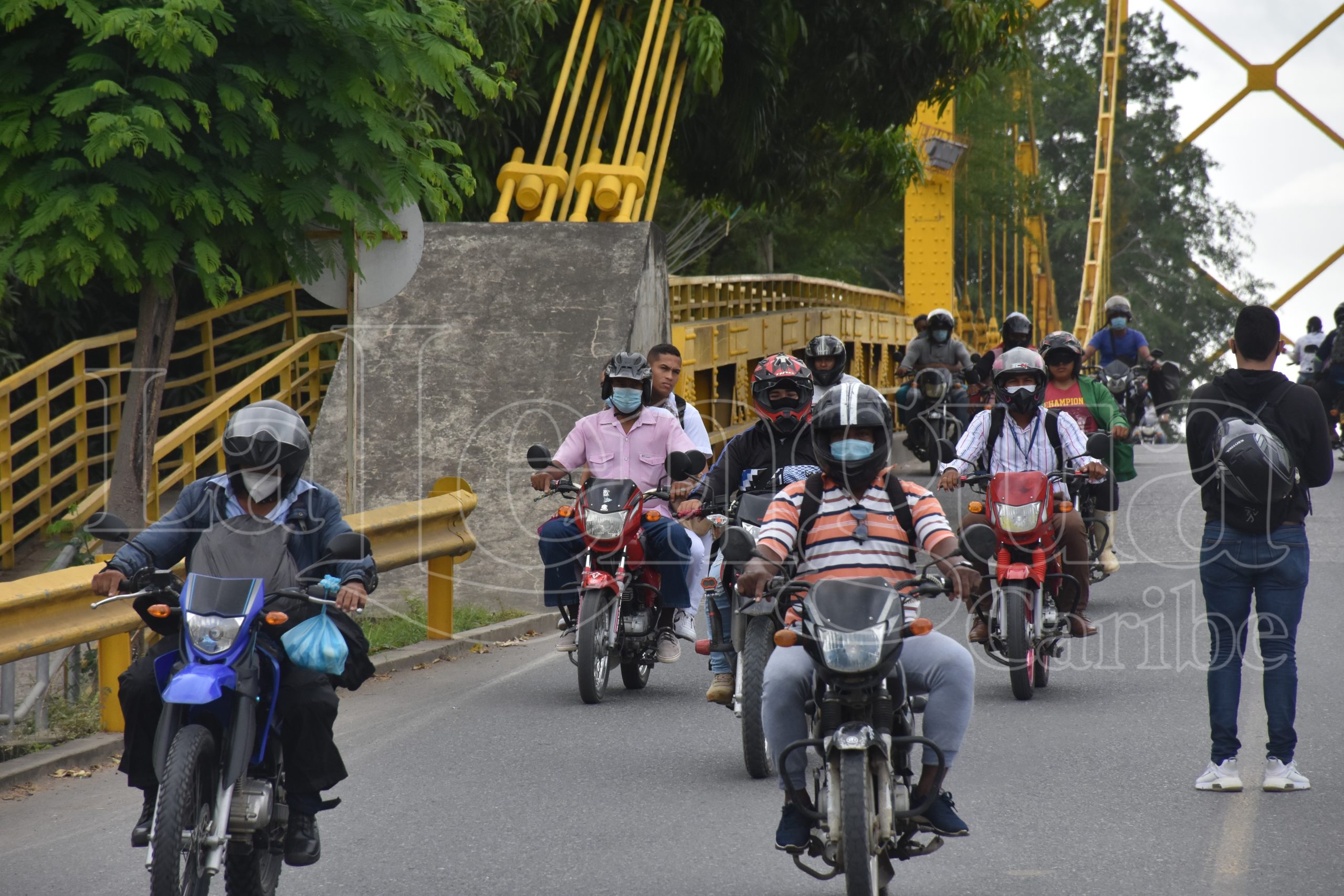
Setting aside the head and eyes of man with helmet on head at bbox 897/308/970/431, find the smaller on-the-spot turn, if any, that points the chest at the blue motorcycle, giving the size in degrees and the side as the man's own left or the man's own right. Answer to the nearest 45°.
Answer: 0° — they already face it

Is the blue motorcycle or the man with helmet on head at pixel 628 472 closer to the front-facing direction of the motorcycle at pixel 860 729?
the blue motorcycle

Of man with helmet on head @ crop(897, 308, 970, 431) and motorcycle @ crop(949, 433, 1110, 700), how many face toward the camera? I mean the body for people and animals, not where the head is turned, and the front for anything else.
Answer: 2

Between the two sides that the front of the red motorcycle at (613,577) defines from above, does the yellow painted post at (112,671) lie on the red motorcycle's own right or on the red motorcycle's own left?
on the red motorcycle's own right

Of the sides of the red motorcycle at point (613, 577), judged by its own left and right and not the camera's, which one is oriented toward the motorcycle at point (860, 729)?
front

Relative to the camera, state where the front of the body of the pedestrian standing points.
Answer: away from the camera

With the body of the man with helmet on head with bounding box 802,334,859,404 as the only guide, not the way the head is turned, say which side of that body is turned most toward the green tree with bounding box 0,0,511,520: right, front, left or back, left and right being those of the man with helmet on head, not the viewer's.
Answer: right

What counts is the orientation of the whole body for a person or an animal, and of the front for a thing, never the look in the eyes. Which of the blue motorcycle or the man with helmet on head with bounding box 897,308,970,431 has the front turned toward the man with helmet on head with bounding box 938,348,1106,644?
the man with helmet on head with bounding box 897,308,970,431

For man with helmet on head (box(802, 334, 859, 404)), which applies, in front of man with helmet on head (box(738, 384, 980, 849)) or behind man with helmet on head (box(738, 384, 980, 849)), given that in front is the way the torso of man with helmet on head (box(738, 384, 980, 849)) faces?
behind

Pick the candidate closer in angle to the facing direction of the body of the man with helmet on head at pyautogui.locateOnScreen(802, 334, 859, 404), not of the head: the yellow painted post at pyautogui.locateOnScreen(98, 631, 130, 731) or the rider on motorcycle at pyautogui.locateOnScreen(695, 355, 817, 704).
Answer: the rider on motorcycle

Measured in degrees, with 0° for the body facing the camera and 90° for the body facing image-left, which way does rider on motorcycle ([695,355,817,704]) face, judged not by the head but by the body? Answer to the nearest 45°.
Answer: approximately 0°

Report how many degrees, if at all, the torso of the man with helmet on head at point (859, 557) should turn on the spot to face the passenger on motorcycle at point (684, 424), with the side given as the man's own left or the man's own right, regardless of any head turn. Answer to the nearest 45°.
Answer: approximately 180°
